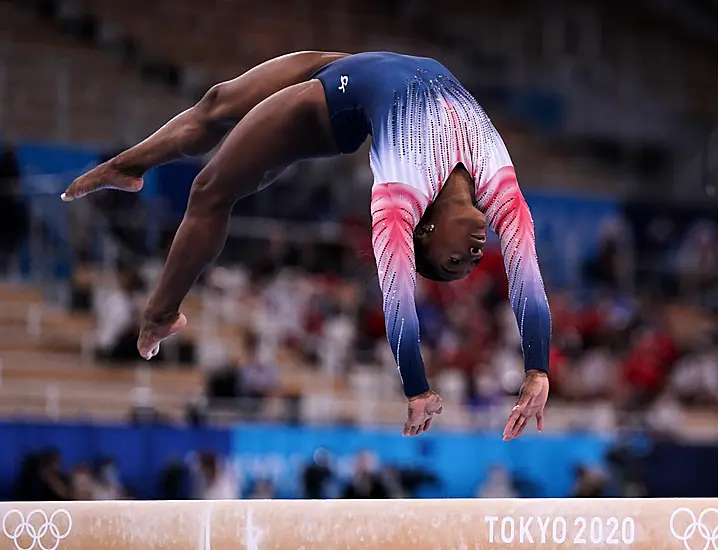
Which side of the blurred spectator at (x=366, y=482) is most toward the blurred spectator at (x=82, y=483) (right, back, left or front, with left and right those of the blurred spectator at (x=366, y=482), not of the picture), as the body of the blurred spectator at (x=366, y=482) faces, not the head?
right

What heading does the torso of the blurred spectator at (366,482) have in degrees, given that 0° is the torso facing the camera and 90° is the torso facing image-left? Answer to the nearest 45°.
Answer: approximately 0°

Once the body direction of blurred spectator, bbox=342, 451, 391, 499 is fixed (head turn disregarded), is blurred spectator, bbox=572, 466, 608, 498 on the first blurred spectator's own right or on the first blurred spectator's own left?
on the first blurred spectator's own left

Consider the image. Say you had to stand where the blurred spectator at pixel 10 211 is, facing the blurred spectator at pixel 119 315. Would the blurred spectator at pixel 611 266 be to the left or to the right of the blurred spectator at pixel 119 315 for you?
left

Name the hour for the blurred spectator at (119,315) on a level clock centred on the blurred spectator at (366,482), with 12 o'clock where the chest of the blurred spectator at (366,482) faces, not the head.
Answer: the blurred spectator at (119,315) is roughly at 4 o'clock from the blurred spectator at (366,482).

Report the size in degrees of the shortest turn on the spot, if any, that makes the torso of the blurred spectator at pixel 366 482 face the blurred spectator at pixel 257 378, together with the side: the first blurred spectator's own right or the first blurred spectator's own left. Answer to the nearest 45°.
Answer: approximately 135° to the first blurred spectator's own right

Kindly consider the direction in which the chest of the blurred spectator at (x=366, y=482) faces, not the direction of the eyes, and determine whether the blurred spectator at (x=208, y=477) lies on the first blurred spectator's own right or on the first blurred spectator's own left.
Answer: on the first blurred spectator's own right

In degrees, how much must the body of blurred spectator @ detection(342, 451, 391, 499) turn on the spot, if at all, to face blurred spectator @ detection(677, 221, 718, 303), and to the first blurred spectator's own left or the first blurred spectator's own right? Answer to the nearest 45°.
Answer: approximately 135° to the first blurred spectator's own left
